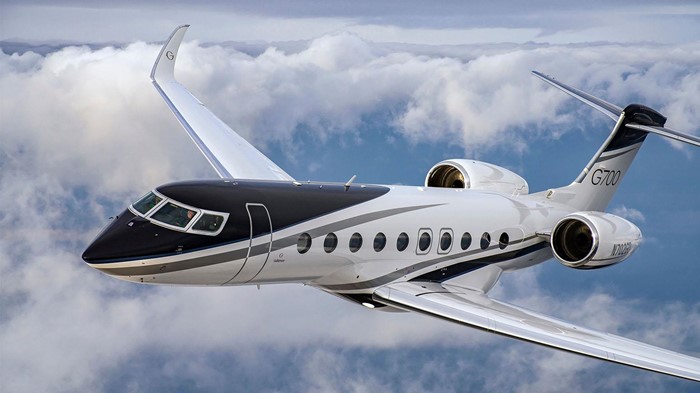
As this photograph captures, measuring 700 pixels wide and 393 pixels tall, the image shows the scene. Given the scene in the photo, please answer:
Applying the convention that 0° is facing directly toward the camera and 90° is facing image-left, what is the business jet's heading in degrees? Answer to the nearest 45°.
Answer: approximately 45°
